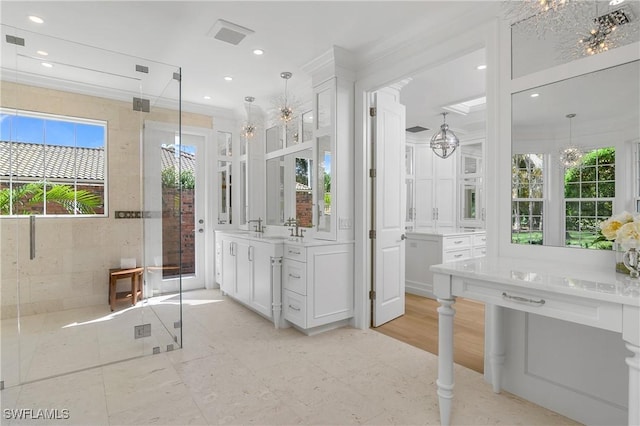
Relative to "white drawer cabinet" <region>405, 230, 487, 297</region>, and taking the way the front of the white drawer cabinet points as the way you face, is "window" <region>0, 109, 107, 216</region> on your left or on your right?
on your right

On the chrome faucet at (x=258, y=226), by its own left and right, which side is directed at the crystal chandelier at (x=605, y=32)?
left

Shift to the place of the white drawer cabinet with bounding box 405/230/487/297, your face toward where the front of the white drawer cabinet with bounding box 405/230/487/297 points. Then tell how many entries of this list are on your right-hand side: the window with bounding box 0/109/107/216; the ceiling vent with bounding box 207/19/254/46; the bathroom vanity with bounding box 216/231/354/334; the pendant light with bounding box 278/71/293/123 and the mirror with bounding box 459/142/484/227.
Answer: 4

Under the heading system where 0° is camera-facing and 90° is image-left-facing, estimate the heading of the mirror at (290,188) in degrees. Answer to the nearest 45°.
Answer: approximately 45°

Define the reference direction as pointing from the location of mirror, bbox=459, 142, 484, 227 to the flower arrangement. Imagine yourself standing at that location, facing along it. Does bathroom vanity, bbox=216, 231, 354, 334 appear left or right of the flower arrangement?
right

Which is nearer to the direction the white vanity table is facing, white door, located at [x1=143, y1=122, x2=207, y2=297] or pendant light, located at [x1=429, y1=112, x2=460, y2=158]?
the white door

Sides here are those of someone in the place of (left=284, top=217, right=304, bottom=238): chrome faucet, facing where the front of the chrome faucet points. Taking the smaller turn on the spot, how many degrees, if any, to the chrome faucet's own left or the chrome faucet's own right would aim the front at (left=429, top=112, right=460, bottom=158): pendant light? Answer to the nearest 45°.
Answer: approximately 135° to the chrome faucet's own left

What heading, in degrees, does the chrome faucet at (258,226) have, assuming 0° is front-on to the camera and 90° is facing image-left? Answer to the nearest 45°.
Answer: approximately 45°
